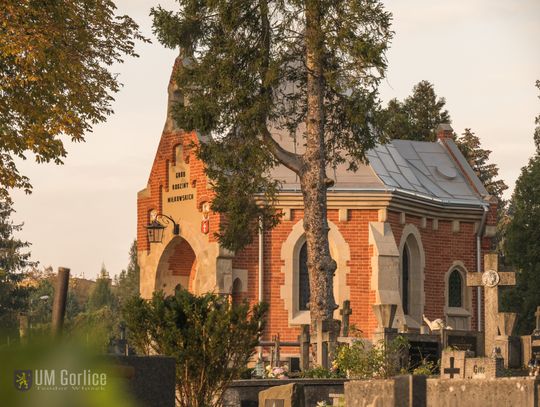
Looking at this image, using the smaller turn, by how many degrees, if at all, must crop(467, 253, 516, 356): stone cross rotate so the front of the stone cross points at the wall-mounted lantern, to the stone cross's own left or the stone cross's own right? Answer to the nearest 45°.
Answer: approximately 135° to the stone cross's own right

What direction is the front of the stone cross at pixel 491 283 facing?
toward the camera

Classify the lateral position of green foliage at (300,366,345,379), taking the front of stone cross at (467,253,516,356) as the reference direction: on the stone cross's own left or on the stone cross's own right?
on the stone cross's own right

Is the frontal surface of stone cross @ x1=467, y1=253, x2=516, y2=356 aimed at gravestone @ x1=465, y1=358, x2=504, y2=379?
yes

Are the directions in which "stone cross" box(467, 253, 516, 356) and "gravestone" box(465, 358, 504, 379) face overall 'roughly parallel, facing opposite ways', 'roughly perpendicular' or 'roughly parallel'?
roughly parallel

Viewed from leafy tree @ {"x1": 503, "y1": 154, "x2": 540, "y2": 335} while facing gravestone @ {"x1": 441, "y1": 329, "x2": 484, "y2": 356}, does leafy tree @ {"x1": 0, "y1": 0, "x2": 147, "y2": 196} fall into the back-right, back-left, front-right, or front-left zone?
front-right

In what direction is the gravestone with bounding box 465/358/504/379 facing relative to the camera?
toward the camera

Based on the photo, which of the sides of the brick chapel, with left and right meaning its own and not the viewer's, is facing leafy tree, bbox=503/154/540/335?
back

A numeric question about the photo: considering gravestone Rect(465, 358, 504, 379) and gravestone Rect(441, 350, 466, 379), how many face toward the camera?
2

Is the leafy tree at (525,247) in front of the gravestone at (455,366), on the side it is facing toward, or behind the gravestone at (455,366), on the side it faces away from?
behind

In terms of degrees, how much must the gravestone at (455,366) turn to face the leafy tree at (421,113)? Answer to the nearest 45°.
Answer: approximately 180°

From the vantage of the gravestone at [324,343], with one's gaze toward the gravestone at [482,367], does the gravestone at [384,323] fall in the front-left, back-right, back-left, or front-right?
front-left

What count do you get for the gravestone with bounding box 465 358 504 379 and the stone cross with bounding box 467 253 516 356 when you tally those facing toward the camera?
2
